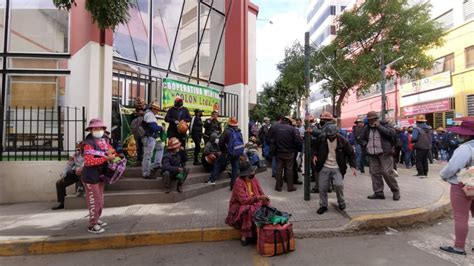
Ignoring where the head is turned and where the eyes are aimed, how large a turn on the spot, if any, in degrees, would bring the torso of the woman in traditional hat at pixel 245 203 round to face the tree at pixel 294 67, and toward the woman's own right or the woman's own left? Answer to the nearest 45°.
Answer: approximately 135° to the woman's own left

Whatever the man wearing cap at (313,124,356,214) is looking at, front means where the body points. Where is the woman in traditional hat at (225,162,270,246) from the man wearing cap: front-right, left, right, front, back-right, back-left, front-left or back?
front-right

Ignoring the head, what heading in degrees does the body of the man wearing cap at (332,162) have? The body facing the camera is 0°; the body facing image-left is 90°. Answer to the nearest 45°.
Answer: approximately 0°

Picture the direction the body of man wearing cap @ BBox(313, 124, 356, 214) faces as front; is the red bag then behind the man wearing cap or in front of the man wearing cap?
in front

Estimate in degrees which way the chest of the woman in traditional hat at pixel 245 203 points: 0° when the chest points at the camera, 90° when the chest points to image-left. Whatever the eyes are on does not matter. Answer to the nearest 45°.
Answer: approximately 315°

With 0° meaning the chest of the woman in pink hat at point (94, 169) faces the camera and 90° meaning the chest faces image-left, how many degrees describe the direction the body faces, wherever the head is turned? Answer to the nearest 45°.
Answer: approximately 315°

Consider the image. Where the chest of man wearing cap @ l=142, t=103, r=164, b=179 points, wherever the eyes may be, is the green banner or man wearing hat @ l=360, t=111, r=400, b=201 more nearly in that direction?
the man wearing hat

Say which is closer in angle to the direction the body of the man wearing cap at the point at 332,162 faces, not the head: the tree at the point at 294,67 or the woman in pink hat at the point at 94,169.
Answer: the woman in pink hat

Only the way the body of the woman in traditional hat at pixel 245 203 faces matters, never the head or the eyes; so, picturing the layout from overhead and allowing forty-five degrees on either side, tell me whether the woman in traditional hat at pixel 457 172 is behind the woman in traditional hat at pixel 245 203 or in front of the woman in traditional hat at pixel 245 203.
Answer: in front

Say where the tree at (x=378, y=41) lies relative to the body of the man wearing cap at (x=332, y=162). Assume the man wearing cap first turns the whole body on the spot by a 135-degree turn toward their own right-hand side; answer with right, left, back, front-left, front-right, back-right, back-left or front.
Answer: front-right
